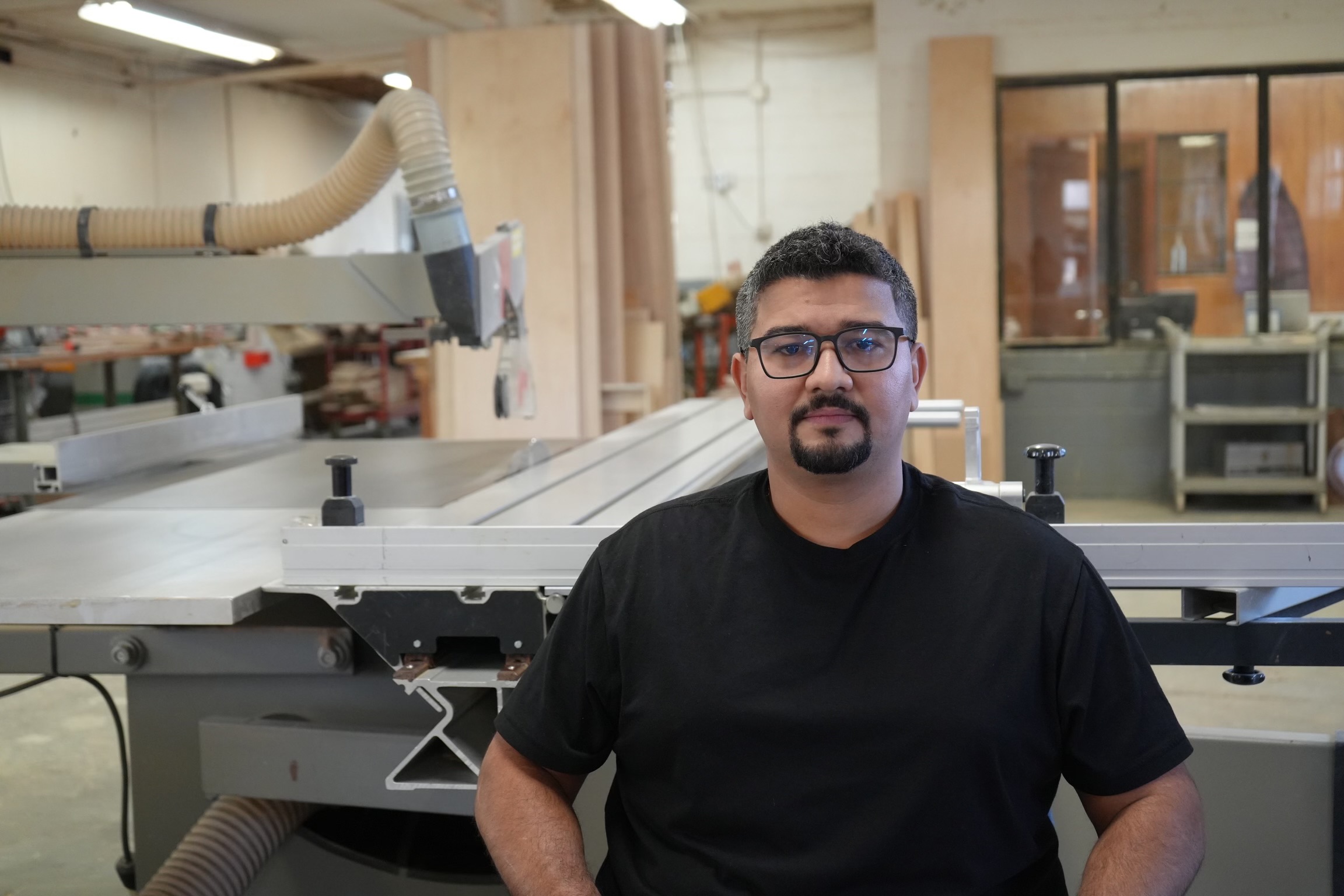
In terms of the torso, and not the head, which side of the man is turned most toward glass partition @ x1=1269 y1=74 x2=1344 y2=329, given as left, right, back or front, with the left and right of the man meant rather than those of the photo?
back

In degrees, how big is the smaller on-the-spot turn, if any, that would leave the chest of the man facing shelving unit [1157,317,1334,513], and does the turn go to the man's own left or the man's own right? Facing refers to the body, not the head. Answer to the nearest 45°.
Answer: approximately 180°

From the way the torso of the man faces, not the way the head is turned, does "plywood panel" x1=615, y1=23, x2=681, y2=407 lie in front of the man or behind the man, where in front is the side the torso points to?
behind

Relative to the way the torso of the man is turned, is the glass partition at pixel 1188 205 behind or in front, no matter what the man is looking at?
behind

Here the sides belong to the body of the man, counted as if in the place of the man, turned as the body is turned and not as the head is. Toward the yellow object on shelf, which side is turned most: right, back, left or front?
back

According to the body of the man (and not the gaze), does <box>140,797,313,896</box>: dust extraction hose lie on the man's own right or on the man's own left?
on the man's own right

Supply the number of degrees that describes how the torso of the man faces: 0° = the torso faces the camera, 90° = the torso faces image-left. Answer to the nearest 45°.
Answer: approximately 0°

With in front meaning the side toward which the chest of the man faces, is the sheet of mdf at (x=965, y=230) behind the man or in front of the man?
behind
